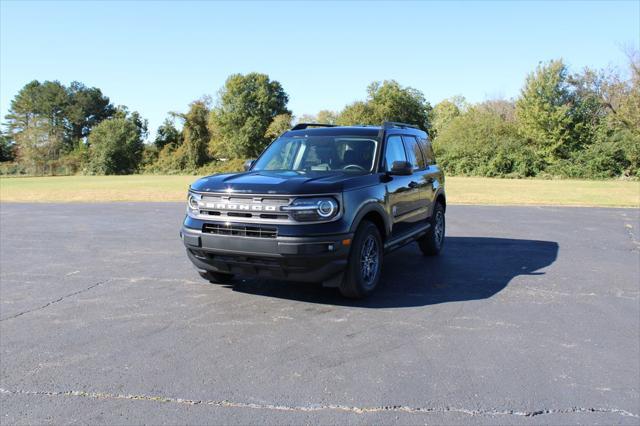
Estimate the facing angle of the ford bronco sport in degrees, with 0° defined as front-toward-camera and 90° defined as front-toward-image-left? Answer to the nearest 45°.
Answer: approximately 45°

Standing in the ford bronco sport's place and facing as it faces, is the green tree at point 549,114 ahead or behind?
behind

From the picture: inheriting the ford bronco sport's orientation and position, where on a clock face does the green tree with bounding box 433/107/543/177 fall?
The green tree is roughly at 5 o'clock from the ford bronco sport.
